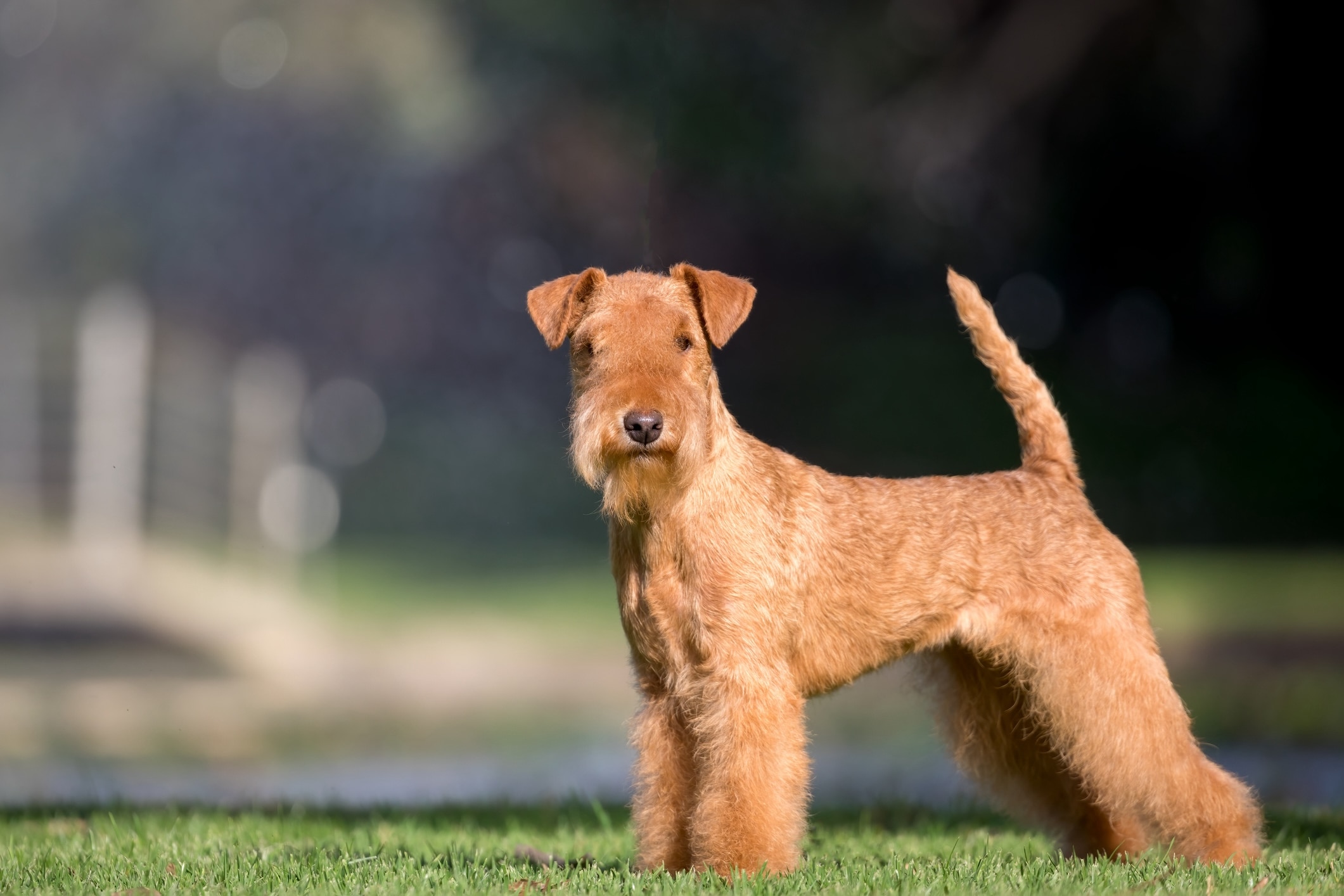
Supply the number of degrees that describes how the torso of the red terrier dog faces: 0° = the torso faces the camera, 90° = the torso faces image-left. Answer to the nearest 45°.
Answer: approximately 45°
